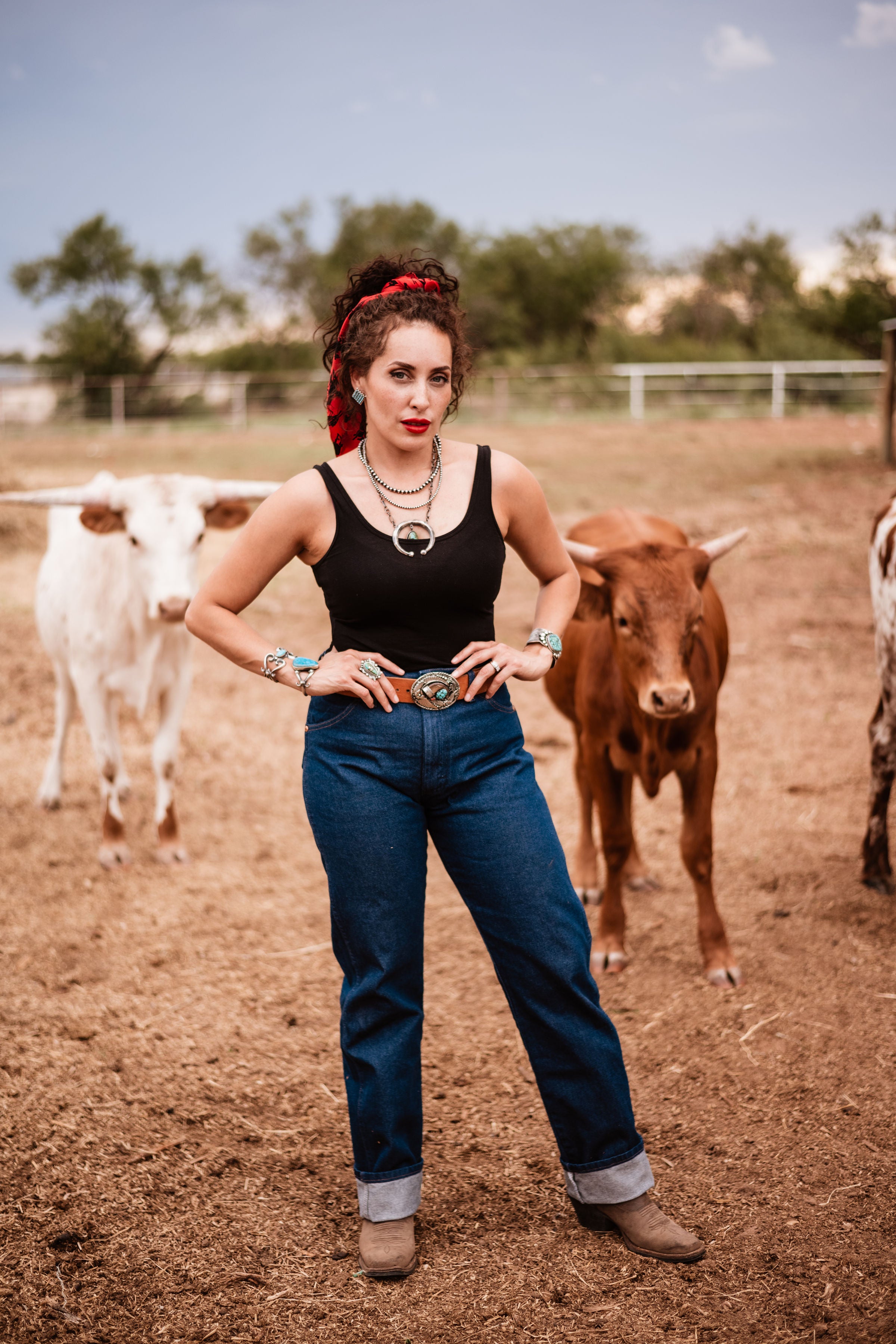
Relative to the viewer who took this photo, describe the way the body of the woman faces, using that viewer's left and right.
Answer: facing the viewer

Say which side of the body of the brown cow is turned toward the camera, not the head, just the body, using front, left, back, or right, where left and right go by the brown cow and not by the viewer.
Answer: front

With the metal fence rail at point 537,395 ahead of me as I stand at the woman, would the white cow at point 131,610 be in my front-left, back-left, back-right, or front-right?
front-left

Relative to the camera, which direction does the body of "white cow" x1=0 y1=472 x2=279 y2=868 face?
toward the camera

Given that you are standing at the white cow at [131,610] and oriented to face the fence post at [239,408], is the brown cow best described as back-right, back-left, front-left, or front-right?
back-right

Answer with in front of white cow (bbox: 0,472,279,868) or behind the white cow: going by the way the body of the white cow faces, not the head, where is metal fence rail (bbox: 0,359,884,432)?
behind

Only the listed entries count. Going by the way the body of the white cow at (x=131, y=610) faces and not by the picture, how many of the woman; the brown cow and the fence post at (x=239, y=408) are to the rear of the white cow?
1

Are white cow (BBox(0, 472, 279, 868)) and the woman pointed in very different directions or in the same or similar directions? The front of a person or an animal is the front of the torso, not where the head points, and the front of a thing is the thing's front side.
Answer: same or similar directions

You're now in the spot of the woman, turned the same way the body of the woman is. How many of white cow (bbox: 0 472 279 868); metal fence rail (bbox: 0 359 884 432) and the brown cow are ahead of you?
0

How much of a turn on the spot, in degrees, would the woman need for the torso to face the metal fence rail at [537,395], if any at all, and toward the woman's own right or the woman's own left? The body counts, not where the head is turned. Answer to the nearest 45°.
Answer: approximately 180°

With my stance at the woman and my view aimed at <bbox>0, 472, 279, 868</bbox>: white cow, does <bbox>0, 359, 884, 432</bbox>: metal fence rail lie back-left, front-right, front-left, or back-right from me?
front-right

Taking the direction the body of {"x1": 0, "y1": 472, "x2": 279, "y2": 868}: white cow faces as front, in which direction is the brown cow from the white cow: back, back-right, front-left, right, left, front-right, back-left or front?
front-left

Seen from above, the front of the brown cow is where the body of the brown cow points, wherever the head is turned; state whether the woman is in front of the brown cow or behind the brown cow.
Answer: in front

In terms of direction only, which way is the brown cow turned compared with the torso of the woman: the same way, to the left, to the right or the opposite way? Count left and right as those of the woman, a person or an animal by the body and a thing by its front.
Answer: the same way
